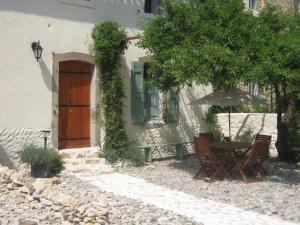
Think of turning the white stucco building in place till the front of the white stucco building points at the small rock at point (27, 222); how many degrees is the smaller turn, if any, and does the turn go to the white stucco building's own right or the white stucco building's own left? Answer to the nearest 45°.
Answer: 0° — it already faces it

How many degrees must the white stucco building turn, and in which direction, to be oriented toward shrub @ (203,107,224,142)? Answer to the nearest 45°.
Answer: approximately 135° to its left

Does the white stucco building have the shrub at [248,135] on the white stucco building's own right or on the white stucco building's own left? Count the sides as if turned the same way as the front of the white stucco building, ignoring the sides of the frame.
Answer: on the white stucco building's own left

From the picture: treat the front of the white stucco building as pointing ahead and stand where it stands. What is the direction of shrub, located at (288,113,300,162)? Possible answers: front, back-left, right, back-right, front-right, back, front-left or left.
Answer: left

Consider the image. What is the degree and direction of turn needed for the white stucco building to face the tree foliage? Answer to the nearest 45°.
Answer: approximately 45° to its left

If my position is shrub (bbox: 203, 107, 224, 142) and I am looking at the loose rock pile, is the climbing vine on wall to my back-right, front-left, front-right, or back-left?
front-right

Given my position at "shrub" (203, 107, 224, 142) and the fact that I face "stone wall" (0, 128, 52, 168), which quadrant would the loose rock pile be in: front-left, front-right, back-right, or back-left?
front-left

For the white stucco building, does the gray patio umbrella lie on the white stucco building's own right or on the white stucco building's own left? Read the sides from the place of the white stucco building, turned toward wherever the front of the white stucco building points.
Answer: on the white stucco building's own left

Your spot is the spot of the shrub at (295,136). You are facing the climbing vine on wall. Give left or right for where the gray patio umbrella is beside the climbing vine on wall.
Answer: left

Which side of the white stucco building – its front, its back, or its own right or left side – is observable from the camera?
front

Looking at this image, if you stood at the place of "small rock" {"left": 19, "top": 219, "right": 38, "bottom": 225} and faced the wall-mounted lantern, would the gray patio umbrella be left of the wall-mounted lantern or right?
right

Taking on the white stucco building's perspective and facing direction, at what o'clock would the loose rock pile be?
The loose rock pile is roughly at 12 o'clock from the white stucco building.
